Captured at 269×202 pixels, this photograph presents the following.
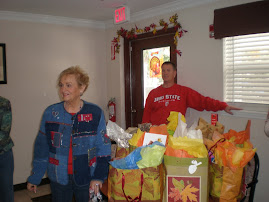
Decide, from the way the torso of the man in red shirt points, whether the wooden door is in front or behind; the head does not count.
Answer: behind

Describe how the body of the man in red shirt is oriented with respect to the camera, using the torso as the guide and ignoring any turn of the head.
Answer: toward the camera

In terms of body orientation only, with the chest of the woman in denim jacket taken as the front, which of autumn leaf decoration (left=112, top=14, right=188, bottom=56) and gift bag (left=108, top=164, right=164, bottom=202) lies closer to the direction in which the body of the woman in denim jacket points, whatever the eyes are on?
the gift bag

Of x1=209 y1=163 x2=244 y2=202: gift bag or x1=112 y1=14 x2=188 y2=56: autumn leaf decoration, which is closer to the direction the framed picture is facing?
the gift bag

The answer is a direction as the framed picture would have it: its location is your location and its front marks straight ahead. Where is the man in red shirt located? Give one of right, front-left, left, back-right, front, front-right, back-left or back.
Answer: front-left

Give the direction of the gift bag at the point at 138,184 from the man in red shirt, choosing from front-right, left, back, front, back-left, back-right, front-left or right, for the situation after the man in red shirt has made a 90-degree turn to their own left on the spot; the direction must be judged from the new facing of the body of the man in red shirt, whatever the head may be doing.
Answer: right

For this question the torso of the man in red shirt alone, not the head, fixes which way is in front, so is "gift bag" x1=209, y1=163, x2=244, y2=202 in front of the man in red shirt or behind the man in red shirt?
in front

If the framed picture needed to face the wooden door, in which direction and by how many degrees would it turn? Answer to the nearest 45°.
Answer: approximately 90° to its left

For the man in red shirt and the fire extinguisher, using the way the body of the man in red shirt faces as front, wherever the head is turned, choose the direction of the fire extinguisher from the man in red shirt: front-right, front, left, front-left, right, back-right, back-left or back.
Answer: back-right

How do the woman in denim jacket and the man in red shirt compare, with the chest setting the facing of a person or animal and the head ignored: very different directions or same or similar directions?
same or similar directions

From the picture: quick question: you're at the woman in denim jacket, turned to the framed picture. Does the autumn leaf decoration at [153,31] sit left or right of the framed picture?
right

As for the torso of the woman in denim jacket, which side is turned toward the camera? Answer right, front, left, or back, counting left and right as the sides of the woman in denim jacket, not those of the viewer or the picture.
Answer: front

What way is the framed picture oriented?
toward the camera
